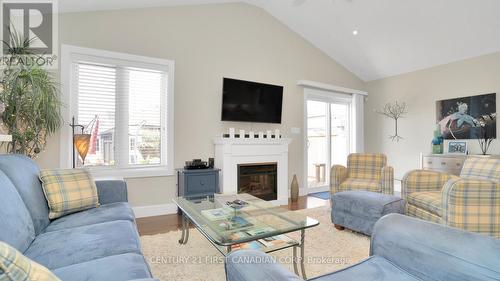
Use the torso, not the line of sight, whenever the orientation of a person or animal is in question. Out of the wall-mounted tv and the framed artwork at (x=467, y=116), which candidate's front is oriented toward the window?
the framed artwork

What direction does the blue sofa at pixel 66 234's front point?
to the viewer's right

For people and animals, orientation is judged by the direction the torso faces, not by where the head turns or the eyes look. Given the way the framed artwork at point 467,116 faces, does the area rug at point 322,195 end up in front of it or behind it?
in front

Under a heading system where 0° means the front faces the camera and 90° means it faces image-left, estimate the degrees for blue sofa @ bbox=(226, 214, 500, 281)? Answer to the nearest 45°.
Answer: approximately 135°

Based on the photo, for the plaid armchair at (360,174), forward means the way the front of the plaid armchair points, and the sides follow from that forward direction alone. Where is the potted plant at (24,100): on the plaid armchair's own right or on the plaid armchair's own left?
on the plaid armchair's own right

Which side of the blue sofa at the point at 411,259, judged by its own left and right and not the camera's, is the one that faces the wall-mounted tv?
front

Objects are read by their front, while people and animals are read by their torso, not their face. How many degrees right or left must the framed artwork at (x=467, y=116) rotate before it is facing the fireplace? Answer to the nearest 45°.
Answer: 0° — it already faces it

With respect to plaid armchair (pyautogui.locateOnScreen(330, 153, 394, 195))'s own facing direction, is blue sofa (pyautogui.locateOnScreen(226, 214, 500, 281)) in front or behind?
in front

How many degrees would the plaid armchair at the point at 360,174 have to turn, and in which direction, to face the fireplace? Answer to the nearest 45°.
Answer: approximately 90° to its right

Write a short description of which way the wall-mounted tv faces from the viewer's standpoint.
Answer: facing the viewer and to the right of the viewer

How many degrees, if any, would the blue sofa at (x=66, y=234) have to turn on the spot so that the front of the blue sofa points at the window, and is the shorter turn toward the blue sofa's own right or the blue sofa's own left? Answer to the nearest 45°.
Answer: approximately 90° to the blue sofa's own left

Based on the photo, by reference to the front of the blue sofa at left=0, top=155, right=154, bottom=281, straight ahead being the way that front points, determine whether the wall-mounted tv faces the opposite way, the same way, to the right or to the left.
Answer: to the right

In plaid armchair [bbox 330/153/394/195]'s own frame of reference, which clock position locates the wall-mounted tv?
The wall-mounted tv is roughly at 3 o'clock from the plaid armchair.

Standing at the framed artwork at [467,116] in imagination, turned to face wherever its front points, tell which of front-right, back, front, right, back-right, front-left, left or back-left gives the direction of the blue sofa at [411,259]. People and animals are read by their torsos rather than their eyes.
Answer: front-left

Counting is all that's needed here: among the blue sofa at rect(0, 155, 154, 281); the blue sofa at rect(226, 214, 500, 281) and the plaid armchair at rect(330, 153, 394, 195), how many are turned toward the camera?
1
